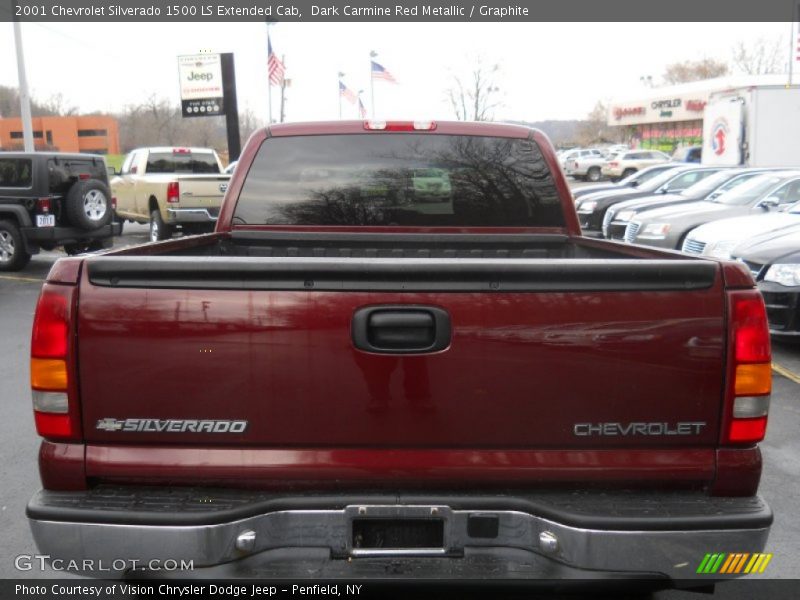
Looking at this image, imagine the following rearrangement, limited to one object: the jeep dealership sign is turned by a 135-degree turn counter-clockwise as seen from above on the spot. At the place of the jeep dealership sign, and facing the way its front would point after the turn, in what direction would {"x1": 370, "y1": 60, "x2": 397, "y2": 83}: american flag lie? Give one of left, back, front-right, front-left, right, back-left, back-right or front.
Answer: front

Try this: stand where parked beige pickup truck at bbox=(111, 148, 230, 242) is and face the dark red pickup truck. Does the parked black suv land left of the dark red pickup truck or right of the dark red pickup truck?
right

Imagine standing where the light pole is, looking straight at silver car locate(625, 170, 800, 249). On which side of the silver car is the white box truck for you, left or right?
left

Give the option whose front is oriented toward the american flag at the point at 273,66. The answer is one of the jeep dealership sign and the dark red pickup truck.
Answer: the dark red pickup truck

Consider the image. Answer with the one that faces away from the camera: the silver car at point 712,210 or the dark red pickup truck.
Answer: the dark red pickup truck

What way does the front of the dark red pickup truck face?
away from the camera

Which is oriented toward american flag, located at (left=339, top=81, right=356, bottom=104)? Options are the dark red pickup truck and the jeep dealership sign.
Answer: the dark red pickup truck

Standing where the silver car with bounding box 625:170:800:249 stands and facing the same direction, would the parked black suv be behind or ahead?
ahead

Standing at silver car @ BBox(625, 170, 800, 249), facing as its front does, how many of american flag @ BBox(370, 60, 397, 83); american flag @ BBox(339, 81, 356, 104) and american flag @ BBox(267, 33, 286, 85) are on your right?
3

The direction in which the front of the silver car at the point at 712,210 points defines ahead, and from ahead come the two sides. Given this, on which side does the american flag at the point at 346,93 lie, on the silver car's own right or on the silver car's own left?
on the silver car's own right

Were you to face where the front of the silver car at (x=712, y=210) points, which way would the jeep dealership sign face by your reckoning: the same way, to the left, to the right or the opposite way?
to the left

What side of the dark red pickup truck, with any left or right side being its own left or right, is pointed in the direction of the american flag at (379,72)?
front

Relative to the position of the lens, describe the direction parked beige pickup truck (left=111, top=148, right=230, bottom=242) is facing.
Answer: facing away from the viewer and to the left of the viewer

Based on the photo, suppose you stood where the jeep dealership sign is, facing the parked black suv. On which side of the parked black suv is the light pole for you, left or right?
right
